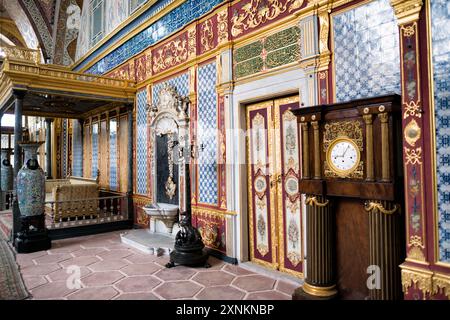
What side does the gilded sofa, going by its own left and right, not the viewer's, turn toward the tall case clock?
left

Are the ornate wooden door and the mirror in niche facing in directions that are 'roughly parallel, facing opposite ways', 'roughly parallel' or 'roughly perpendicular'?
roughly parallel

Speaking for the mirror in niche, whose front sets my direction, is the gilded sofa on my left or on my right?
on my right

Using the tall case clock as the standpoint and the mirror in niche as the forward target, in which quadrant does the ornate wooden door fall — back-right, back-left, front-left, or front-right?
front-right

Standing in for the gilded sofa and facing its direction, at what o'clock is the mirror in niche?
The mirror in niche is roughly at 8 o'clock from the gilded sofa.

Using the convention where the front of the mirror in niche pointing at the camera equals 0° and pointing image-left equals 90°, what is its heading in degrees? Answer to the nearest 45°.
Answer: approximately 45°

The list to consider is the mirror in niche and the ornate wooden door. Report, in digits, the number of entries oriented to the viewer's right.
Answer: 0

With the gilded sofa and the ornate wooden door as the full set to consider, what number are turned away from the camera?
0

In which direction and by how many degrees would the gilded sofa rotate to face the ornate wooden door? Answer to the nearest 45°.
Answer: approximately 135° to its left

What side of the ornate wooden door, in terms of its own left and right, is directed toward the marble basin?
right
